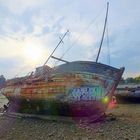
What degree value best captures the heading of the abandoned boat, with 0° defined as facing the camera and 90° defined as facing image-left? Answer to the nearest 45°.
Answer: approximately 315°
